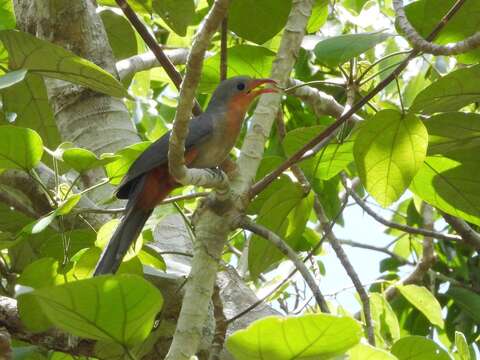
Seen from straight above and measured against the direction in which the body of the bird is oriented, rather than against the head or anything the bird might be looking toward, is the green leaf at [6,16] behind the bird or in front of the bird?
behind

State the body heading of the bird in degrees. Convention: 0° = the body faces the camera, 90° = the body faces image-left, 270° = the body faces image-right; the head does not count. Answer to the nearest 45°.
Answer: approximately 270°

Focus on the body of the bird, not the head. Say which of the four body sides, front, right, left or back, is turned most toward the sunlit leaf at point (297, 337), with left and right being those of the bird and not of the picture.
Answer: right

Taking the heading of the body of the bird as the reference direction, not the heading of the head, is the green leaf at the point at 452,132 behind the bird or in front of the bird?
in front

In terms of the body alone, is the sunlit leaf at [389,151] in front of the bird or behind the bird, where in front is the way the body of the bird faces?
in front

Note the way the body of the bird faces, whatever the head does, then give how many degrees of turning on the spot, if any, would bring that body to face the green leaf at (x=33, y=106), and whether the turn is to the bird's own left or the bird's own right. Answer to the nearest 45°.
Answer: approximately 180°
